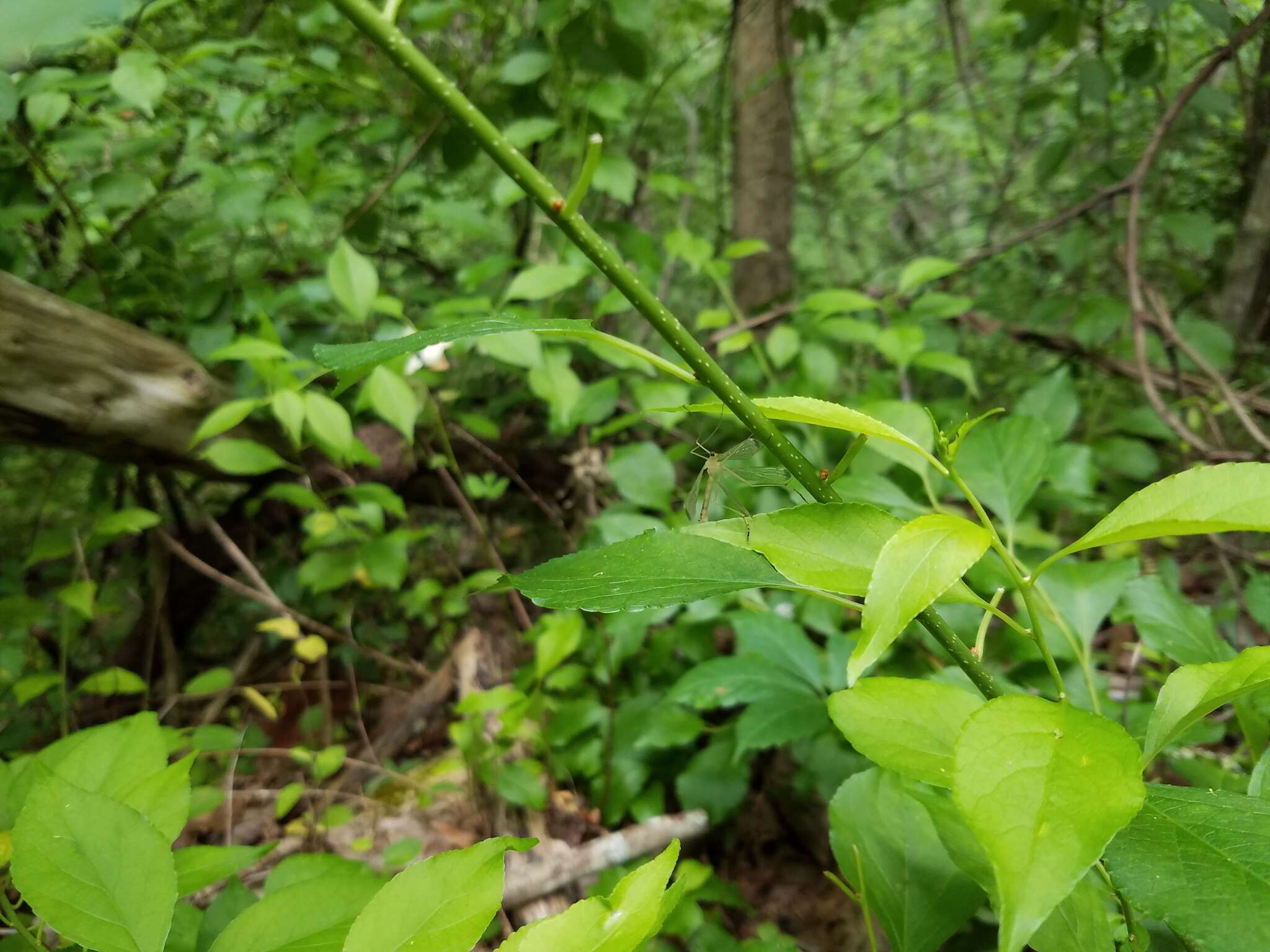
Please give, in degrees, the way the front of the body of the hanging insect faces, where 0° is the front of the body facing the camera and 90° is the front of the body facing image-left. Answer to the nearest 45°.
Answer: approximately 90°

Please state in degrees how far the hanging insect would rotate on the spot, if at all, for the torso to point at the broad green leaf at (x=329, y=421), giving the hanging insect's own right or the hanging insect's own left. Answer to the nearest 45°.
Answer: approximately 45° to the hanging insect's own right
